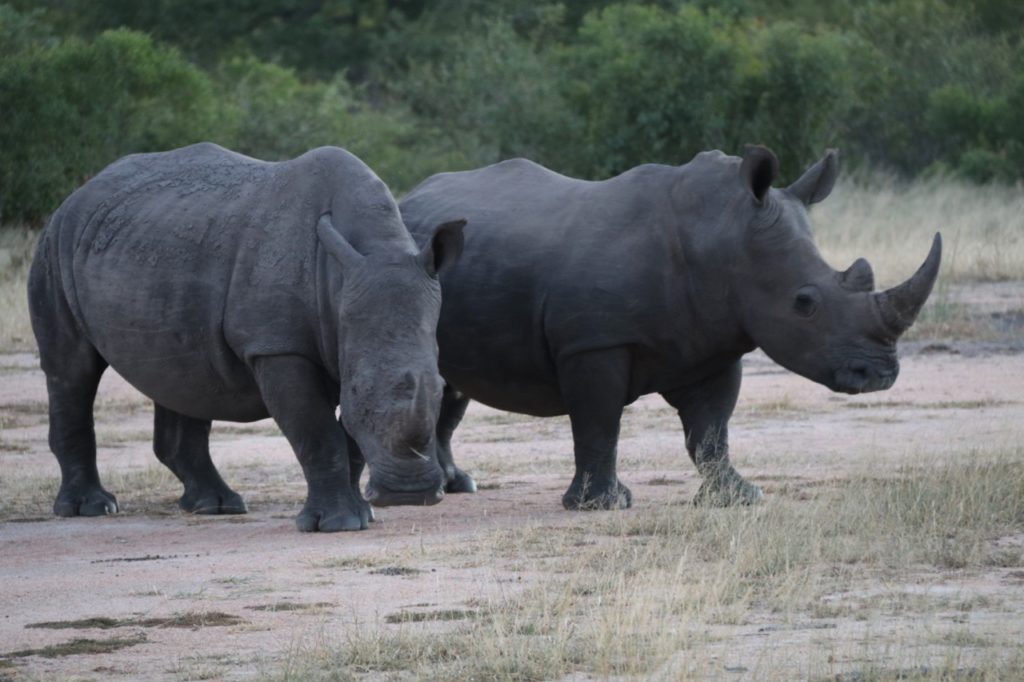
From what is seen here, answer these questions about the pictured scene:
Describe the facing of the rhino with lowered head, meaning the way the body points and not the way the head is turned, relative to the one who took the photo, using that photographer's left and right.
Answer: facing the viewer and to the right of the viewer

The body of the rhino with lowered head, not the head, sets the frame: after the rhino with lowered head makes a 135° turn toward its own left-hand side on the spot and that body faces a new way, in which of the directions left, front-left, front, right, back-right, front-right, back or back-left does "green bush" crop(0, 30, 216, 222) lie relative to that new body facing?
front

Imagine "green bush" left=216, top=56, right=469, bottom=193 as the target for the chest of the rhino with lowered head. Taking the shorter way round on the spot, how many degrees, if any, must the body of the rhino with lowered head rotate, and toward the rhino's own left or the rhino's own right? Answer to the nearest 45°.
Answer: approximately 135° to the rhino's own left

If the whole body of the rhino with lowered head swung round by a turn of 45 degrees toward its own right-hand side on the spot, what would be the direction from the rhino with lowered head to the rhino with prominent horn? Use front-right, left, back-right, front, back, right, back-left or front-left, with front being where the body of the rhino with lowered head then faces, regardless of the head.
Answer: left

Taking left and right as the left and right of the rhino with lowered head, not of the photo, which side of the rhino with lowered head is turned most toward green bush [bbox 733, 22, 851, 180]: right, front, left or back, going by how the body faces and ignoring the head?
left

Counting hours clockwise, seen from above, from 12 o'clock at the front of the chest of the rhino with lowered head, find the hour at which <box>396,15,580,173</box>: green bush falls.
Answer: The green bush is roughly at 8 o'clock from the rhino with lowered head.

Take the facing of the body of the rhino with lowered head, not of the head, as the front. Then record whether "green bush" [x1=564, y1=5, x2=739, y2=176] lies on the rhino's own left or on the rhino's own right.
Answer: on the rhino's own left
